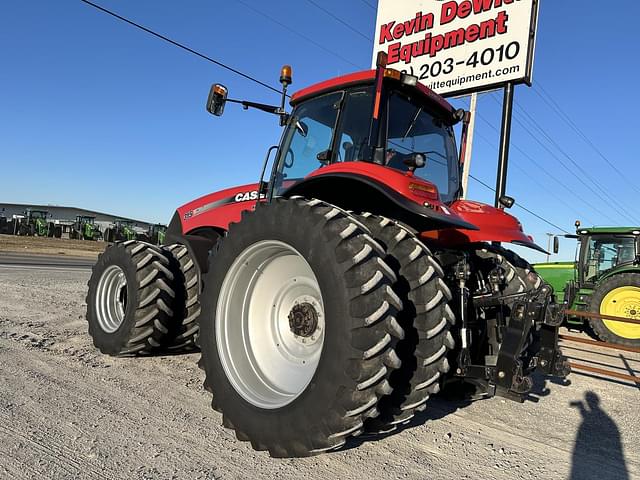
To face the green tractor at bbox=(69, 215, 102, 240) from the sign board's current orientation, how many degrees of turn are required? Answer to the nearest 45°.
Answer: approximately 90° to its right

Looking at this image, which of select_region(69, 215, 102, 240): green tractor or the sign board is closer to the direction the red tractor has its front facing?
the green tractor

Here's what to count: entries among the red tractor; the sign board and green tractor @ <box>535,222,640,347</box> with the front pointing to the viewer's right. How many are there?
0

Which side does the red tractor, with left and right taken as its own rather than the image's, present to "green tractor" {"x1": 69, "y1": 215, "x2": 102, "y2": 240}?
front

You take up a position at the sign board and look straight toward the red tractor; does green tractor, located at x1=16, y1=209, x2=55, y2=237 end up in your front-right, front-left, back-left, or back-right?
back-right

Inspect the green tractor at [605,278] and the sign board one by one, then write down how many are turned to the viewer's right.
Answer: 0

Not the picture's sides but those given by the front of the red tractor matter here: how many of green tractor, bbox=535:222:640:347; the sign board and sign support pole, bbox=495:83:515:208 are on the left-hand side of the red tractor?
0

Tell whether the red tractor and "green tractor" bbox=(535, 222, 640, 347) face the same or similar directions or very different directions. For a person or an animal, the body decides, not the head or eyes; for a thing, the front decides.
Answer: same or similar directions

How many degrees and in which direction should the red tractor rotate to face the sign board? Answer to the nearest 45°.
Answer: approximately 45° to its right

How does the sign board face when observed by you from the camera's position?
facing the viewer and to the left of the viewer

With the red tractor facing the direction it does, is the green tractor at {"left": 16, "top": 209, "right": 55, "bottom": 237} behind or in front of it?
in front

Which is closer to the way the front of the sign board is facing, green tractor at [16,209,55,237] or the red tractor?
the red tractor

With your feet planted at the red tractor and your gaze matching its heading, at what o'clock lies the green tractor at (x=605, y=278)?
The green tractor is roughly at 3 o'clock from the red tractor.

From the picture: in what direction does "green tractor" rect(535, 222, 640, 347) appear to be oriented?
to the viewer's left

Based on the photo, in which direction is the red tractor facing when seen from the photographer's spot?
facing away from the viewer and to the left of the viewer
